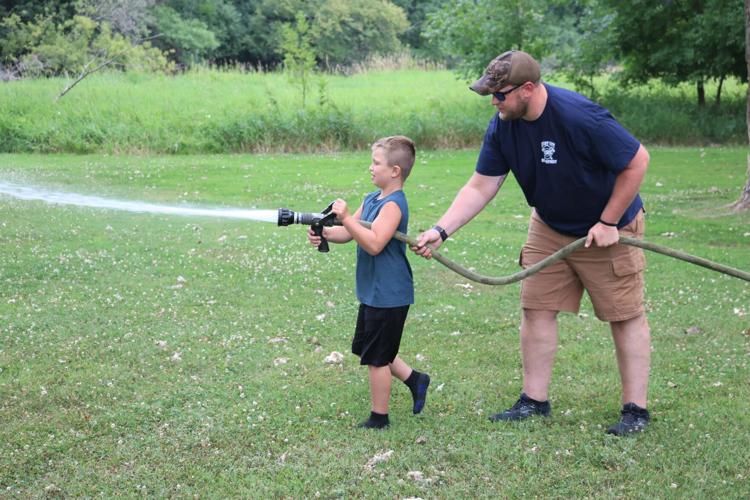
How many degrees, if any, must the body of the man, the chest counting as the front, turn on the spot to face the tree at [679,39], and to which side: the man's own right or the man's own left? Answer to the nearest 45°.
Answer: approximately 135° to the man's own right

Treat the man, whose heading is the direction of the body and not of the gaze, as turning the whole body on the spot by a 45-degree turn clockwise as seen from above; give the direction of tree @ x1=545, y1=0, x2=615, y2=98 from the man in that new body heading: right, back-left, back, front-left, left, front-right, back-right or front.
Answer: right

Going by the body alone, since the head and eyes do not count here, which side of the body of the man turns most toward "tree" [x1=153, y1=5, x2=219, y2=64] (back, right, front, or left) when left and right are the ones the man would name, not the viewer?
right

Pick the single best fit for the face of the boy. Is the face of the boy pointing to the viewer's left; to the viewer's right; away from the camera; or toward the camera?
to the viewer's left

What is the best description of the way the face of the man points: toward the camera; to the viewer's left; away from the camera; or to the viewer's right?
to the viewer's left

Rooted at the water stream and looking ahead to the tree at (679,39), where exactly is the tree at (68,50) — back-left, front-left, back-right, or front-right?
front-left

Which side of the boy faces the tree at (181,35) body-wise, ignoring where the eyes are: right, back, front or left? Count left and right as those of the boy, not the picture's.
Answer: right

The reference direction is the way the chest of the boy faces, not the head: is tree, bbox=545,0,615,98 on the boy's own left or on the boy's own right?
on the boy's own right

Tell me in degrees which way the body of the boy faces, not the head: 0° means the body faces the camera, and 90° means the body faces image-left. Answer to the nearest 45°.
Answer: approximately 90°

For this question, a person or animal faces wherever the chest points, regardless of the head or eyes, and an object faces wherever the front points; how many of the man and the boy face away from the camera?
0

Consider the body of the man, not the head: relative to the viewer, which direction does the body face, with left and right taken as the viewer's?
facing the viewer and to the left of the viewer

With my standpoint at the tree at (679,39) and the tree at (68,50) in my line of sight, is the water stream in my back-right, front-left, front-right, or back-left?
front-left

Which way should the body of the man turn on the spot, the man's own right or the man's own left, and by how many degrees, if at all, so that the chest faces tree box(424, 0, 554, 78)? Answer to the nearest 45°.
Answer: approximately 135° to the man's own right
